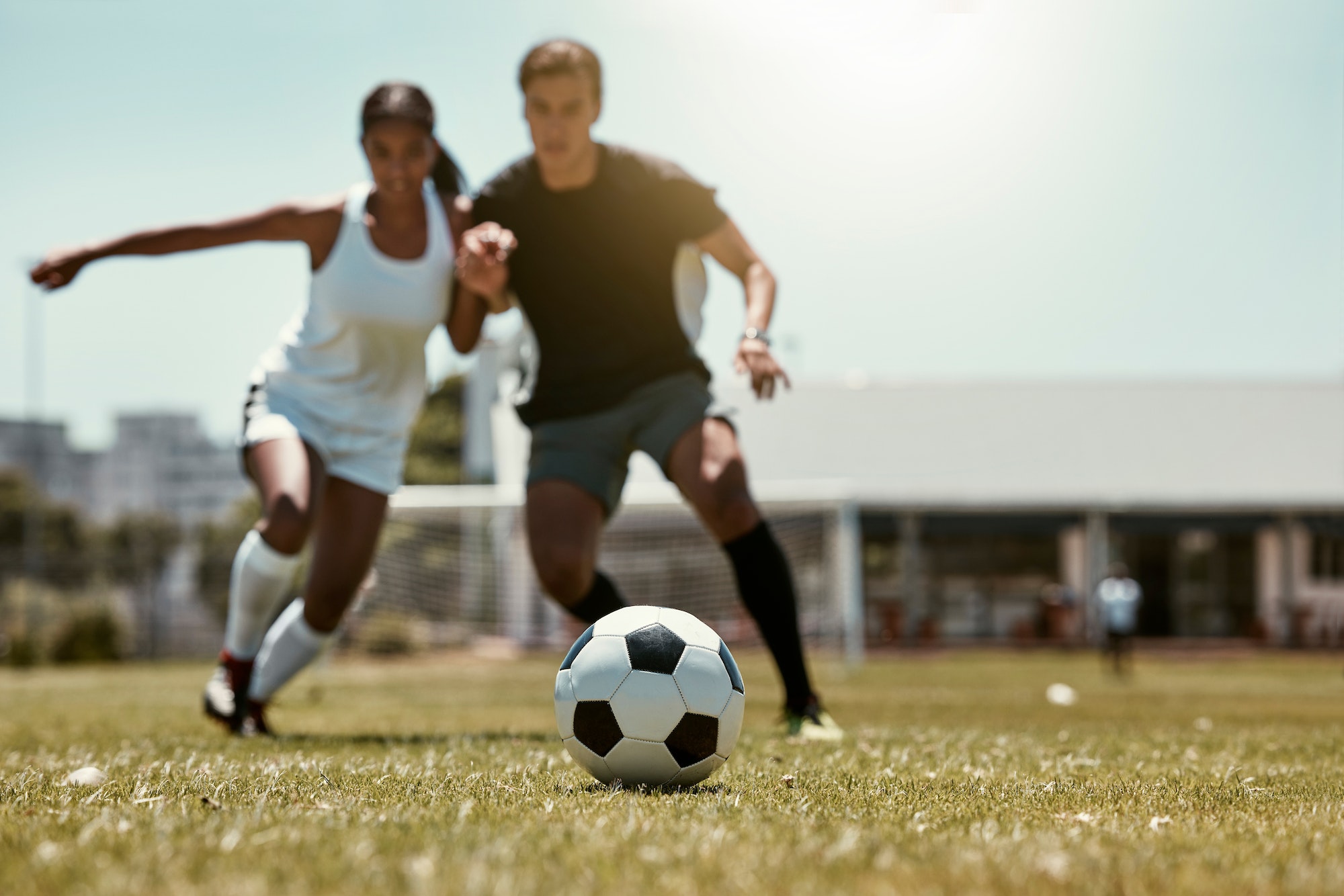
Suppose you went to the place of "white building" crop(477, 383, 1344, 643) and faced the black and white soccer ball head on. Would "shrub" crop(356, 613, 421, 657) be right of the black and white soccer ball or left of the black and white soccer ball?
right

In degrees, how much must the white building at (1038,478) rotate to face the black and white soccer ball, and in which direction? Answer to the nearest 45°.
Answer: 0° — it already faces it

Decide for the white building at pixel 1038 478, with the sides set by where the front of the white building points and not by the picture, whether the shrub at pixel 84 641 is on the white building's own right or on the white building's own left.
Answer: on the white building's own right

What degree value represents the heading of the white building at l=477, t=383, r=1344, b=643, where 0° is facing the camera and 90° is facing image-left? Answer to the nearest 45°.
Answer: approximately 0°

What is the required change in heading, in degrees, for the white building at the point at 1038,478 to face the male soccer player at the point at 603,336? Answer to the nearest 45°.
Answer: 0° — it already faces them
